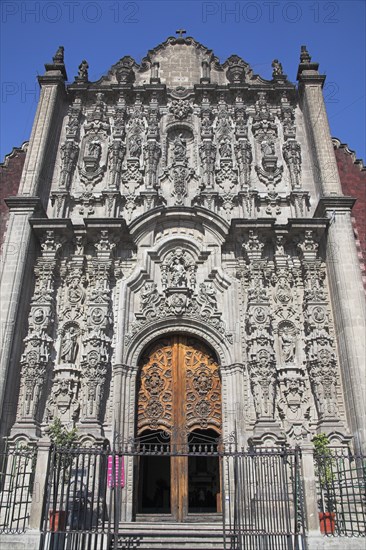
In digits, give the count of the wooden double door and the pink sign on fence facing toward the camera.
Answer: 2

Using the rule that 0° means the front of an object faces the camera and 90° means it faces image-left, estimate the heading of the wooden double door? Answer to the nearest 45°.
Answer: approximately 0°

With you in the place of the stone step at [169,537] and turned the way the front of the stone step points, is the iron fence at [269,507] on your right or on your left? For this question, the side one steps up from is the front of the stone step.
on your left

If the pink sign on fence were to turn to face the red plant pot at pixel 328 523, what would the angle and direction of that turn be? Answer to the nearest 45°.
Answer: approximately 90° to its left

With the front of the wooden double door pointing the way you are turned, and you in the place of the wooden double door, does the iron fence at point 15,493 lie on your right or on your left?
on your right

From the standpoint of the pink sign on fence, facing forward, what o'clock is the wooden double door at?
The wooden double door is roughly at 7 o'clock from the pink sign on fence.
